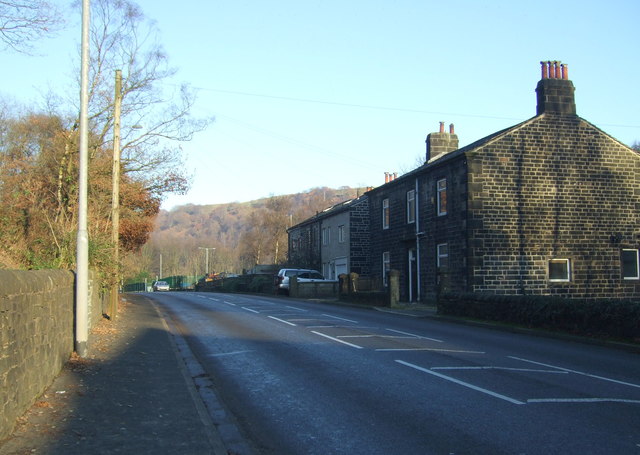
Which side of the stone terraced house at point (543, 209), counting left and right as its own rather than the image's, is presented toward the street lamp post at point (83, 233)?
front

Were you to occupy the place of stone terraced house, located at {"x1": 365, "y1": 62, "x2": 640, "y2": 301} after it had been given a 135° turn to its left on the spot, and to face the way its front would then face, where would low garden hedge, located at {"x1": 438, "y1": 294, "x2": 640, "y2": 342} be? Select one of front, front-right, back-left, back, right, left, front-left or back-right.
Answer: right

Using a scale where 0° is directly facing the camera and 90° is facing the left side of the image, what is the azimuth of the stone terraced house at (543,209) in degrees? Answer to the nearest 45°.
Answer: approximately 45°

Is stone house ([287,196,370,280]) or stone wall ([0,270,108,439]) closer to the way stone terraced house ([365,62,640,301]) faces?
the stone wall

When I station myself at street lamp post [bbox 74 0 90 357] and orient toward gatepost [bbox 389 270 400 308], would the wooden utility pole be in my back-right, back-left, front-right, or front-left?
front-left

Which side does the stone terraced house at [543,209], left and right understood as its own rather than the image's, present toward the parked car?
right

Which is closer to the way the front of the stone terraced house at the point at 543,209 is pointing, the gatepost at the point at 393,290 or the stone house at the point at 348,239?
the gatepost

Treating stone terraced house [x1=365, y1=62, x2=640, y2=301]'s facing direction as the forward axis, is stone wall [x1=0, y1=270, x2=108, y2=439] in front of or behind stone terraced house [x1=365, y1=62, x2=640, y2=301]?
in front

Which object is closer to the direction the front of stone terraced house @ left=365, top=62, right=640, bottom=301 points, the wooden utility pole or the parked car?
the wooden utility pole

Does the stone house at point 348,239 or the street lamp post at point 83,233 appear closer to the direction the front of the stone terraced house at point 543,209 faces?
the street lamp post

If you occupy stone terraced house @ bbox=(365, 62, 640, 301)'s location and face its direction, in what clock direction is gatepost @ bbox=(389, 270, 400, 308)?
The gatepost is roughly at 1 o'clock from the stone terraced house.

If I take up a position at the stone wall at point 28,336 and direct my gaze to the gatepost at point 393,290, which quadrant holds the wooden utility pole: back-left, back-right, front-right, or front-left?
front-left

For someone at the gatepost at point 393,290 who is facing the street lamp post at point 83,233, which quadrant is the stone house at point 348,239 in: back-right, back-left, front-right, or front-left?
back-right

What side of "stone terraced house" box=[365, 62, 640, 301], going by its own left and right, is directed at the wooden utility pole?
front

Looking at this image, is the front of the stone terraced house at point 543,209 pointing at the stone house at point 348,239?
no
